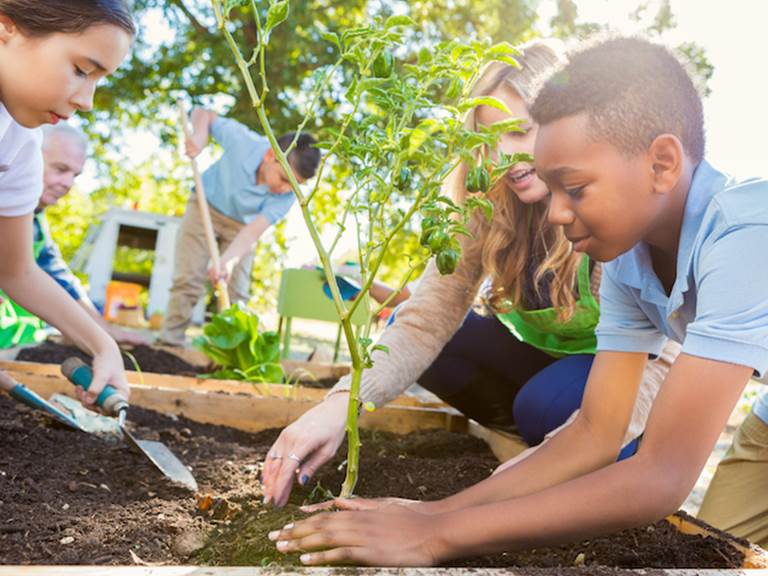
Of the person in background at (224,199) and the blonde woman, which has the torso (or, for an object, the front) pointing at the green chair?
the person in background

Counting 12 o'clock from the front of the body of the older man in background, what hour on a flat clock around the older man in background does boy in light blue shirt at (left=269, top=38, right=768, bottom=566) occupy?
The boy in light blue shirt is roughly at 1 o'clock from the older man in background.

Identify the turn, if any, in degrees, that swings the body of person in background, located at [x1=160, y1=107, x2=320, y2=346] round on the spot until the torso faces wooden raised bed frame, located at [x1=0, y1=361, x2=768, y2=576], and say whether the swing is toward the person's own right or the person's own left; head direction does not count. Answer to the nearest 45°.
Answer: approximately 45° to the person's own right

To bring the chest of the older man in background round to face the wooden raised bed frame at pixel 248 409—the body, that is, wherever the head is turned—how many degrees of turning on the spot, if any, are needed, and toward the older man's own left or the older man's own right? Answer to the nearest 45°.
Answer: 0° — they already face it

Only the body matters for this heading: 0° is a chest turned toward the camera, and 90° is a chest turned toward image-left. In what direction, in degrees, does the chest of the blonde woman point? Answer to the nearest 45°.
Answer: approximately 45°

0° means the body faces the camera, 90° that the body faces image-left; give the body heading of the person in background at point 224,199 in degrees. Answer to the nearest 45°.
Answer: approximately 315°

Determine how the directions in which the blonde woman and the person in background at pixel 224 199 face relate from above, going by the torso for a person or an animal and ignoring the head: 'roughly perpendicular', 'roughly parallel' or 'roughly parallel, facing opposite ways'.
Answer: roughly perpendicular

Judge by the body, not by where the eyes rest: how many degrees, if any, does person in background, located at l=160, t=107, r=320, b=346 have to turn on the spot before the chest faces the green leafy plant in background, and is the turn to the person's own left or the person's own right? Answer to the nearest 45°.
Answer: approximately 45° to the person's own right

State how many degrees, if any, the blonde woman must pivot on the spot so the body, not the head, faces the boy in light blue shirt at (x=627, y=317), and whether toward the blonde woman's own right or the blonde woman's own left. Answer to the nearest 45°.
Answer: approximately 45° to the blonde woman's own left

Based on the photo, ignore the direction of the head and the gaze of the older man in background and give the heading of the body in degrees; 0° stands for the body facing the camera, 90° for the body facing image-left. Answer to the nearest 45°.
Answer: approximately 315°
